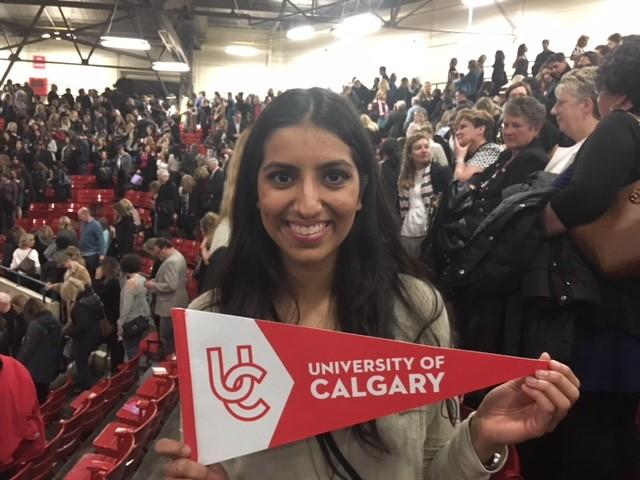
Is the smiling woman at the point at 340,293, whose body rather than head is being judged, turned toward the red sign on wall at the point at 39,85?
no

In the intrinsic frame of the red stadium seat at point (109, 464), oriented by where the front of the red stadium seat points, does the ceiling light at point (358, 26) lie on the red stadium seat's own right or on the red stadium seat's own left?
on the red stadium seat's own right

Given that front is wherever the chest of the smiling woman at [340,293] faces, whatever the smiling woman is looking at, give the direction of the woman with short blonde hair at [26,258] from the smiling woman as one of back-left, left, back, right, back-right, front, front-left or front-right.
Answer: back-right

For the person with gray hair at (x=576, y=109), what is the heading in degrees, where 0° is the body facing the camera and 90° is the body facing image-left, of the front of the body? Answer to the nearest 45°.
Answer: approximately 90°

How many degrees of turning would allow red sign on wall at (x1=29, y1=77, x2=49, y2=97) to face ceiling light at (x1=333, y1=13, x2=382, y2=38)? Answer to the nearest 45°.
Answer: approximately 45° to its left

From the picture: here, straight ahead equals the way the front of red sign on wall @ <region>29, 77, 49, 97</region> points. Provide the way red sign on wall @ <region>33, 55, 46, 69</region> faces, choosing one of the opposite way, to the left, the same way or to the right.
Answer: the same way

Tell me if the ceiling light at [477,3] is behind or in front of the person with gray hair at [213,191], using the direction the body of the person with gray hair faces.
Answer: behind

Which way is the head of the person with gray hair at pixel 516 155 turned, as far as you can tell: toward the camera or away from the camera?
toward the camera

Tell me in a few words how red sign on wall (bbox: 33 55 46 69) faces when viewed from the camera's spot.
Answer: facing the viewer

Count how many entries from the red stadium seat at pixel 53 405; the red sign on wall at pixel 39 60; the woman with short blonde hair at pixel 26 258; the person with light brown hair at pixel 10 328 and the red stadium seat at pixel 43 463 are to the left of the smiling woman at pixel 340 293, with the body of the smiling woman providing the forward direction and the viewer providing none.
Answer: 0

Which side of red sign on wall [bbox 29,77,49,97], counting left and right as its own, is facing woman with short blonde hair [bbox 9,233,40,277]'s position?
front

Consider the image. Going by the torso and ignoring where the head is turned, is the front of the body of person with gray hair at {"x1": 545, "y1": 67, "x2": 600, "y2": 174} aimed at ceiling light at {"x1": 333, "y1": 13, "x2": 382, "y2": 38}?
no

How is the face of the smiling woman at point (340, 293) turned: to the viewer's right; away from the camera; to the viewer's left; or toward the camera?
toward the camera

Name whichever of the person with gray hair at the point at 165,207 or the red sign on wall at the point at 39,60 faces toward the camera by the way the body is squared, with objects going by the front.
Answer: the red sign on wall

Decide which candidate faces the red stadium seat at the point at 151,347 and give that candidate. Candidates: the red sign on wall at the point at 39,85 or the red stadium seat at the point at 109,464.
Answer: the red sign on wall

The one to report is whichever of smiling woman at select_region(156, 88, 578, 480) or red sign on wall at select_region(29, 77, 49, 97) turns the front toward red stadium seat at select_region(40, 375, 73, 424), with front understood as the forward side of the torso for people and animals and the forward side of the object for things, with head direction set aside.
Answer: the red sign on wall

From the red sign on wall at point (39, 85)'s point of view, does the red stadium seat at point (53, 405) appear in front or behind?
in front

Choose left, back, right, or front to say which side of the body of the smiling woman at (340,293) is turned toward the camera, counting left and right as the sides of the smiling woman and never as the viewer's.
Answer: front
